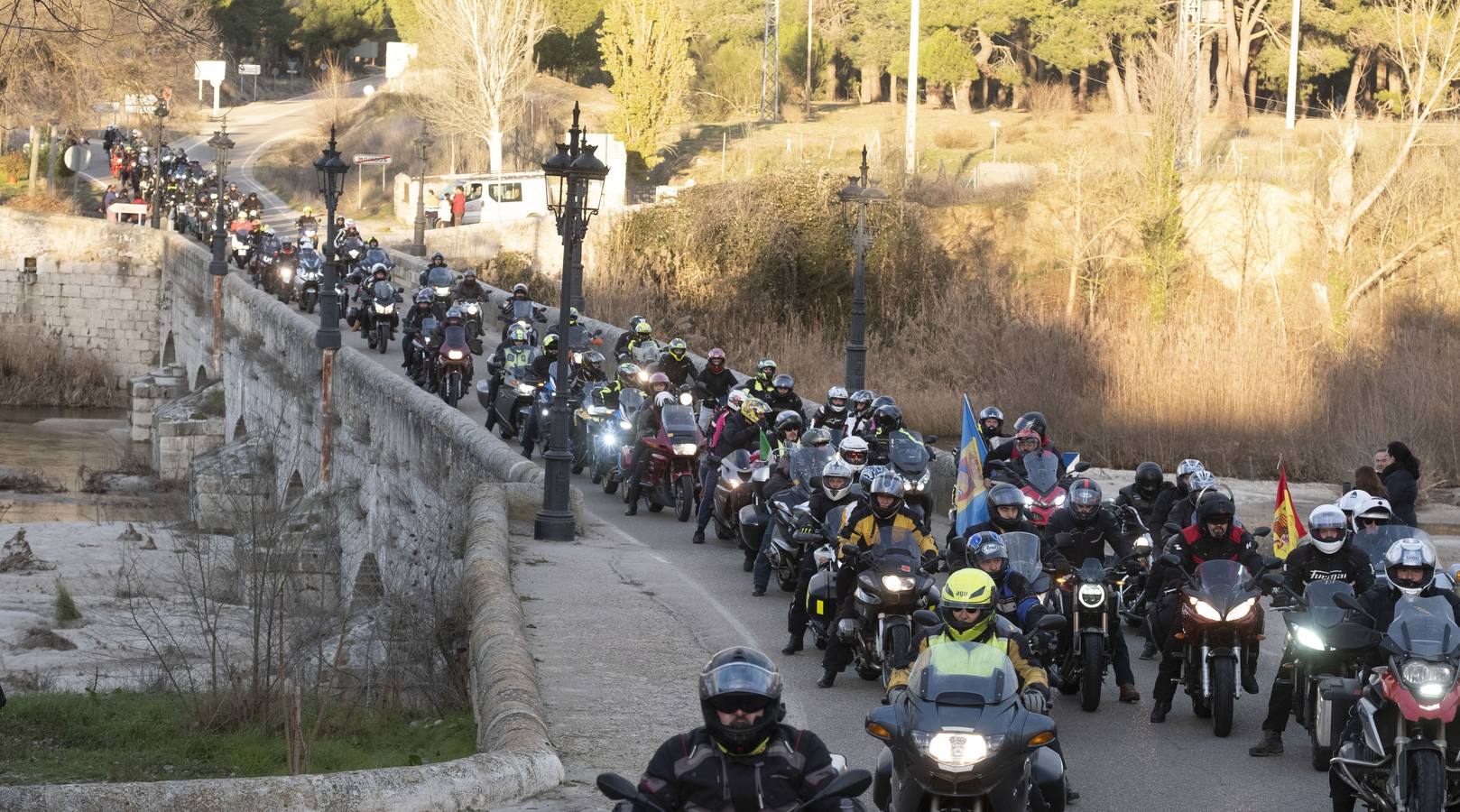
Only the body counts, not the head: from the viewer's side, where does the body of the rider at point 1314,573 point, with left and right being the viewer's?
facing the viewer

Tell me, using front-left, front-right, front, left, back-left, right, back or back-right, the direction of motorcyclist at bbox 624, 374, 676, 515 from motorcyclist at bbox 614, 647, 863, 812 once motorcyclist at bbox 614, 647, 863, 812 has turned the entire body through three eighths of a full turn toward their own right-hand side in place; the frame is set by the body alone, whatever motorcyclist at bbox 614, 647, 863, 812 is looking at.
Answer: front-right

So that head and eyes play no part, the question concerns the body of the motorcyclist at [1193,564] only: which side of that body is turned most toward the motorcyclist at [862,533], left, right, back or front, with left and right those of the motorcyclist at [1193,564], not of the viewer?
right

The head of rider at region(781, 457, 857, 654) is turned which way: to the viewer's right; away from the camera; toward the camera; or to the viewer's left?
toward the camera

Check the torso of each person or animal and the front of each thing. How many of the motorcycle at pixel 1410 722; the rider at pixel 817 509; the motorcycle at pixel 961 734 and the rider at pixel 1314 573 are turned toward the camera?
4

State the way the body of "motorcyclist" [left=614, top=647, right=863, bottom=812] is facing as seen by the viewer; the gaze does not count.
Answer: toward the camera

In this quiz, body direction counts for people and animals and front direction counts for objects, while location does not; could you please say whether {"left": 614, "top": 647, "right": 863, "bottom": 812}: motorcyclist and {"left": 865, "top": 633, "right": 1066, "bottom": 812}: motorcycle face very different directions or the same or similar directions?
same or similar directions

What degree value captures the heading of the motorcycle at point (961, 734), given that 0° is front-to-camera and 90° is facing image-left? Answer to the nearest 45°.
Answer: approximately 0°

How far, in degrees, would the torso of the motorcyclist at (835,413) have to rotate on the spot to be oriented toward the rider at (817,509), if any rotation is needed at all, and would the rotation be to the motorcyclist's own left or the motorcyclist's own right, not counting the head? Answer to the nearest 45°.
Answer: approximately 45° to the motorcyclist's own right

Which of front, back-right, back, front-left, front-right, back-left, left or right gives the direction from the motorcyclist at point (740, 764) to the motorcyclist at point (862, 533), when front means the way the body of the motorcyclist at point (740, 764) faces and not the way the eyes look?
back

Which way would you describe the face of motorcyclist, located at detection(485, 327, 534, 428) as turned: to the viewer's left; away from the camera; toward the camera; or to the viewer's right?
toward the camera

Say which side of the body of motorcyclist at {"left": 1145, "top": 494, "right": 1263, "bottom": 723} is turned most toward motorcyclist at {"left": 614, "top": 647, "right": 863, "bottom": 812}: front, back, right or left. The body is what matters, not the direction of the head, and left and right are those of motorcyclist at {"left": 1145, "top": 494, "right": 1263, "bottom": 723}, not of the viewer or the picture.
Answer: front

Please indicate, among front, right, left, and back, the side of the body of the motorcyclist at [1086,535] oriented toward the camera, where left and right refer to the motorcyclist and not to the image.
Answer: front

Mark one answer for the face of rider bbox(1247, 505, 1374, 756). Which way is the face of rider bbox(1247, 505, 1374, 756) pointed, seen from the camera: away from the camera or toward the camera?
toward the camera

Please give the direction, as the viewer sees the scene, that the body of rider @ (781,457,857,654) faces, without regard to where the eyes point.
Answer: toward the camera

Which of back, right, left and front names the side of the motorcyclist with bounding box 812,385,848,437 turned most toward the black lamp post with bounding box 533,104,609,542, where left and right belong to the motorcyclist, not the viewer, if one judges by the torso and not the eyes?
right

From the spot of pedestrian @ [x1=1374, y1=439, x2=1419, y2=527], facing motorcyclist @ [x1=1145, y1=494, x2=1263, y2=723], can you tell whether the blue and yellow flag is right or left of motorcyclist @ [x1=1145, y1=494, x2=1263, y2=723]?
right
